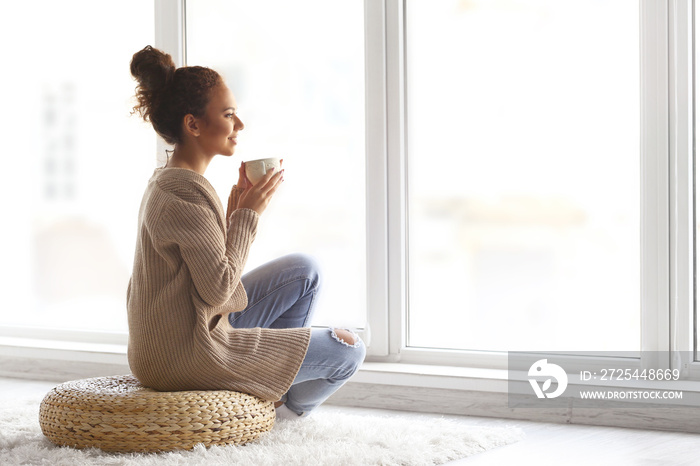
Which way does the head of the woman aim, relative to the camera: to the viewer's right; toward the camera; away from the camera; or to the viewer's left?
to the viewer's right

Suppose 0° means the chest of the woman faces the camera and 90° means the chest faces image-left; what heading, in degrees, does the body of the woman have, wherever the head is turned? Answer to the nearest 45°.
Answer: approximately 270°
